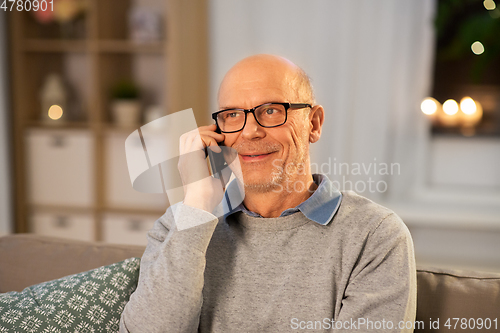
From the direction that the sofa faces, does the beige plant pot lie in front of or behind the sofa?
behind

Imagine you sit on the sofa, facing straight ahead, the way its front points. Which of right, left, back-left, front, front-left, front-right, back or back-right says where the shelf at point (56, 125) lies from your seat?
back-right

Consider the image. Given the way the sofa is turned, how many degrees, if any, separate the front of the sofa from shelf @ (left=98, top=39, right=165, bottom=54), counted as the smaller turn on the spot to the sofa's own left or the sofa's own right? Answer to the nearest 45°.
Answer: approximately 135° to the sofa's own right

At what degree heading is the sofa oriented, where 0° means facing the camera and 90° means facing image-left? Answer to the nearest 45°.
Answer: approximately 0°

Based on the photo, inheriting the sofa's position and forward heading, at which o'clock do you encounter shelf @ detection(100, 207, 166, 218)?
The shelf is roughly at 5 o'clock from the sofa.

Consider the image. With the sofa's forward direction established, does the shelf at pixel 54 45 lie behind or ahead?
behind

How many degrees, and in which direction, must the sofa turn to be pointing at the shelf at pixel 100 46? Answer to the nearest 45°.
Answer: approximately 135° to its right
